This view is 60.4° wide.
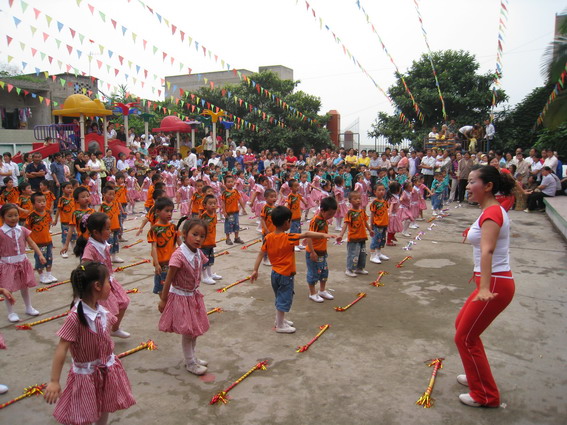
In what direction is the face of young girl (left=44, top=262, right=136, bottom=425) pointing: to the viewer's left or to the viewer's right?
to the viewer's right

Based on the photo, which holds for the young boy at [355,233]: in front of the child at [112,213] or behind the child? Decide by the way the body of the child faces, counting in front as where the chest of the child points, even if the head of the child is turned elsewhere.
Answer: in front

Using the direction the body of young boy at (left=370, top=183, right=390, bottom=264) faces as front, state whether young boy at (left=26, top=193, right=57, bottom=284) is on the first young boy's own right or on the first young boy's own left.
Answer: on the first young boy's own right

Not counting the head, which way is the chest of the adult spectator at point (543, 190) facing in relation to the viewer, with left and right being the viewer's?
facing to the left of the viewer

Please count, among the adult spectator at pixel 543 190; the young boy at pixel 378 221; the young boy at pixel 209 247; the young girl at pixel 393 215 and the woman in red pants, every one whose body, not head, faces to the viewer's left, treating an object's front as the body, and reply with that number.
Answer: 2

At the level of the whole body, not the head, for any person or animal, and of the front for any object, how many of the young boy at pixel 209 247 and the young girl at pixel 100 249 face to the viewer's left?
0

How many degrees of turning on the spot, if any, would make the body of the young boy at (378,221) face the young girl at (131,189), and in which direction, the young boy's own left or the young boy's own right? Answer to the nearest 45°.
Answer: approximately 180°

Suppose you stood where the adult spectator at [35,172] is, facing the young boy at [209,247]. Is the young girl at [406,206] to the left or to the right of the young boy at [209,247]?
left

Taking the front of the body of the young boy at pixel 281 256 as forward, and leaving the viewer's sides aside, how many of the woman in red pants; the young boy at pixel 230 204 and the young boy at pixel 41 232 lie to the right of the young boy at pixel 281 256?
1

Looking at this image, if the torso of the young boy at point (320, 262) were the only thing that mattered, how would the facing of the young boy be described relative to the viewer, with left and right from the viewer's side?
facing the viewer and to the right of the viewer
